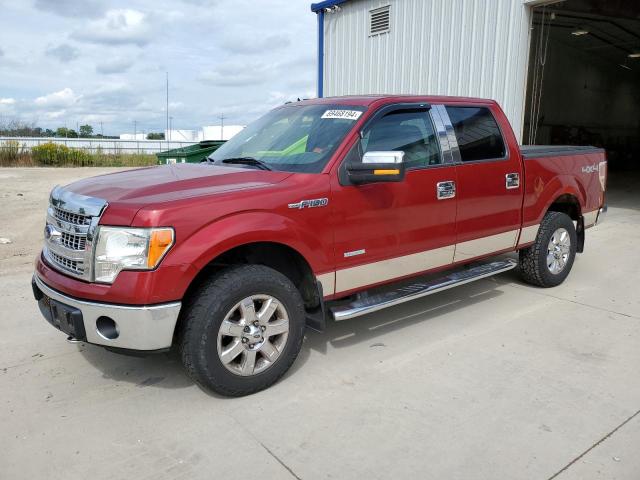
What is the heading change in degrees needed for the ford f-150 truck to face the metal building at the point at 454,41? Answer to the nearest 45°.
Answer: approximately 135° to its right

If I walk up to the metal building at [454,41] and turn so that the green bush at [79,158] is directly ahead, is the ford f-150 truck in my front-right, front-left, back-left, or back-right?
back-left

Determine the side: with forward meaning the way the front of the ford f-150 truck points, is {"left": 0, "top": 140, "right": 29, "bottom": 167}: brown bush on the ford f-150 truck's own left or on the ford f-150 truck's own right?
on the ford f-150 truck's own right

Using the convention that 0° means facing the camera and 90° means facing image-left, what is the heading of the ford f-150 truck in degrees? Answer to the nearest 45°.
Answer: approximately 45°

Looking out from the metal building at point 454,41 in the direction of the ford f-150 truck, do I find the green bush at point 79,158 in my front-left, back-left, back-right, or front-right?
back-right
